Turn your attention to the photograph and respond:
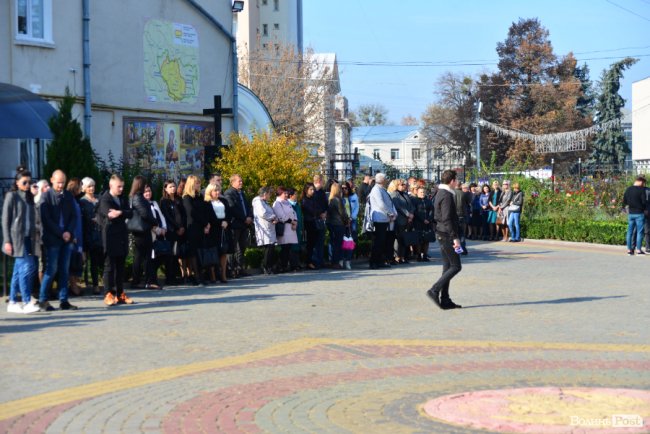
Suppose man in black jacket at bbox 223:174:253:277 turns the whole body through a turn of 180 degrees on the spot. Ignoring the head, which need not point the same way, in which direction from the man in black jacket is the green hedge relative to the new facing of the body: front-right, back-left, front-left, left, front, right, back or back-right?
right

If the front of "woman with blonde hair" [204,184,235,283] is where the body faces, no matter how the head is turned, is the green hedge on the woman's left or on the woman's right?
on the woman's left

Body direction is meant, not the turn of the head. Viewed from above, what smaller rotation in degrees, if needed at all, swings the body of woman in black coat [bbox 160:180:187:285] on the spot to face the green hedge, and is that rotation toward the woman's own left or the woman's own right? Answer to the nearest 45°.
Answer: approximately 90° to the woman's own left

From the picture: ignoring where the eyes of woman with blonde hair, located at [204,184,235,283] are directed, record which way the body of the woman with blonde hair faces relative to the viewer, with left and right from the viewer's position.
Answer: facing the viewer and to the right of the viewer

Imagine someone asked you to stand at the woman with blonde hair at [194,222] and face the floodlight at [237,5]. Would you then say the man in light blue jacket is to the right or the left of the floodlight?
right

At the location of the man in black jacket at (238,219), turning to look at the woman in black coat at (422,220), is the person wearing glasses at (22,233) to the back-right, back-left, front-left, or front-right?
back-right

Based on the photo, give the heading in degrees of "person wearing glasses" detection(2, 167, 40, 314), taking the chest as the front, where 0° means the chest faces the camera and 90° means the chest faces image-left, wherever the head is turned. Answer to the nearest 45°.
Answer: approximately 315°
